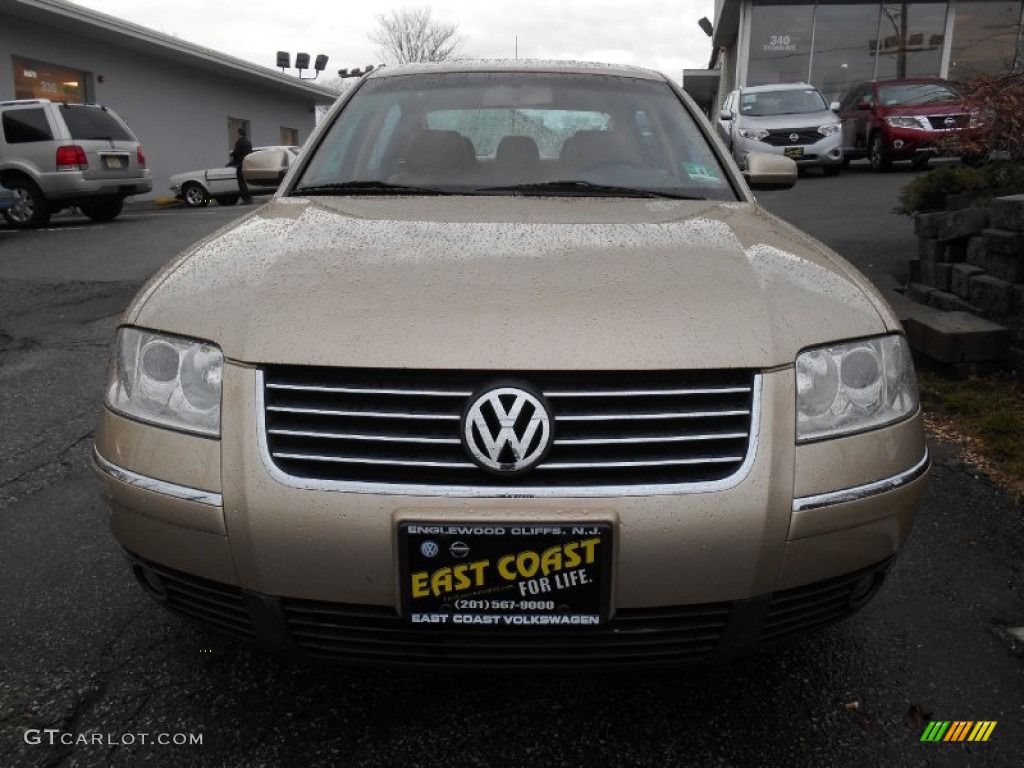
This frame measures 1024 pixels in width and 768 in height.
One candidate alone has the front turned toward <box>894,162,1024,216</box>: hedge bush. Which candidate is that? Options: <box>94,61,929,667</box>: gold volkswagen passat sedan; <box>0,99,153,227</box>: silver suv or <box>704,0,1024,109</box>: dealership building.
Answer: the dealership building

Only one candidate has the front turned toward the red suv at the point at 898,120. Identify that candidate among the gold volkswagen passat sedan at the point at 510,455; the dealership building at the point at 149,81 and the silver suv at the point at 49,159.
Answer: the dealership building

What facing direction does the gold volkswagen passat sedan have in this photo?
toward the camera

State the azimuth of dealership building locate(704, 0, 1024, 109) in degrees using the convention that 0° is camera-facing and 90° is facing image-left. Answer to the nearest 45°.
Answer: approximately 0°

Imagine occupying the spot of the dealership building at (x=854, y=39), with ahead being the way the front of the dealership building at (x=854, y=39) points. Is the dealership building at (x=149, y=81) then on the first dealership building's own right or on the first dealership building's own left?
on the first dealership building's own right

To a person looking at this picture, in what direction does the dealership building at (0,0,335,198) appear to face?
facing the viewer and to the right of the viewer

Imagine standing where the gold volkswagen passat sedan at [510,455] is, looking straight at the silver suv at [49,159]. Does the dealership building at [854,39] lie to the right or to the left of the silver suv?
right

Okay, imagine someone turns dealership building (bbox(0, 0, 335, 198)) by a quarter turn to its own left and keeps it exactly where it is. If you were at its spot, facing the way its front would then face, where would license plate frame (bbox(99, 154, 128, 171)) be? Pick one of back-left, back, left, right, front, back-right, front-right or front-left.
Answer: back-right

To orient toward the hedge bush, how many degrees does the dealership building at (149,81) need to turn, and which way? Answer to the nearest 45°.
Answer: approximately 45° to its right

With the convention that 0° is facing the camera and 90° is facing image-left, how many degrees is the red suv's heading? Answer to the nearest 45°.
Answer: approximately 315°

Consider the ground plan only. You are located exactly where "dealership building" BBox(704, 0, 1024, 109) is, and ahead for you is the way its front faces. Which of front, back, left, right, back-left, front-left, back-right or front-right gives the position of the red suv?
front

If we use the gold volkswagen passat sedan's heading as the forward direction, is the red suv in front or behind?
behind
